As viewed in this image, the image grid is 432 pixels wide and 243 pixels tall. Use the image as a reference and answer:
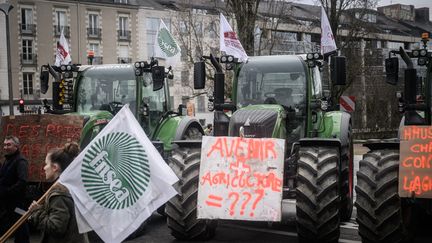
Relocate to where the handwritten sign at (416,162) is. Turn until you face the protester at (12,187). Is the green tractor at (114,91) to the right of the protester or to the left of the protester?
right

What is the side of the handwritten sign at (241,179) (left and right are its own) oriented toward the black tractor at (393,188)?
left

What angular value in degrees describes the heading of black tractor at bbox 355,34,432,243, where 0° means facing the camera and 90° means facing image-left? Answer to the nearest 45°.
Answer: approximately 0°

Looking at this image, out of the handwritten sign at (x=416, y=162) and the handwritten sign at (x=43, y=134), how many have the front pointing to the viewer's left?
0

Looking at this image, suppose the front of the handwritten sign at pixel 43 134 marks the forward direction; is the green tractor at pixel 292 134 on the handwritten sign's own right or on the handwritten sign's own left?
on the handwritten sign's own left

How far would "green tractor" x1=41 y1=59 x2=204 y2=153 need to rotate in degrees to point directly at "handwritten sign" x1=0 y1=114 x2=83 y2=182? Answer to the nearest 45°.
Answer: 0° — it already faces it

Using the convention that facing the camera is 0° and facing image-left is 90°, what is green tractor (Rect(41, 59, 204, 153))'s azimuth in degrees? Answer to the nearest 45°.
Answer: approximately 45°

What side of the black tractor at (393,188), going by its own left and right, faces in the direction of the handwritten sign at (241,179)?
right
